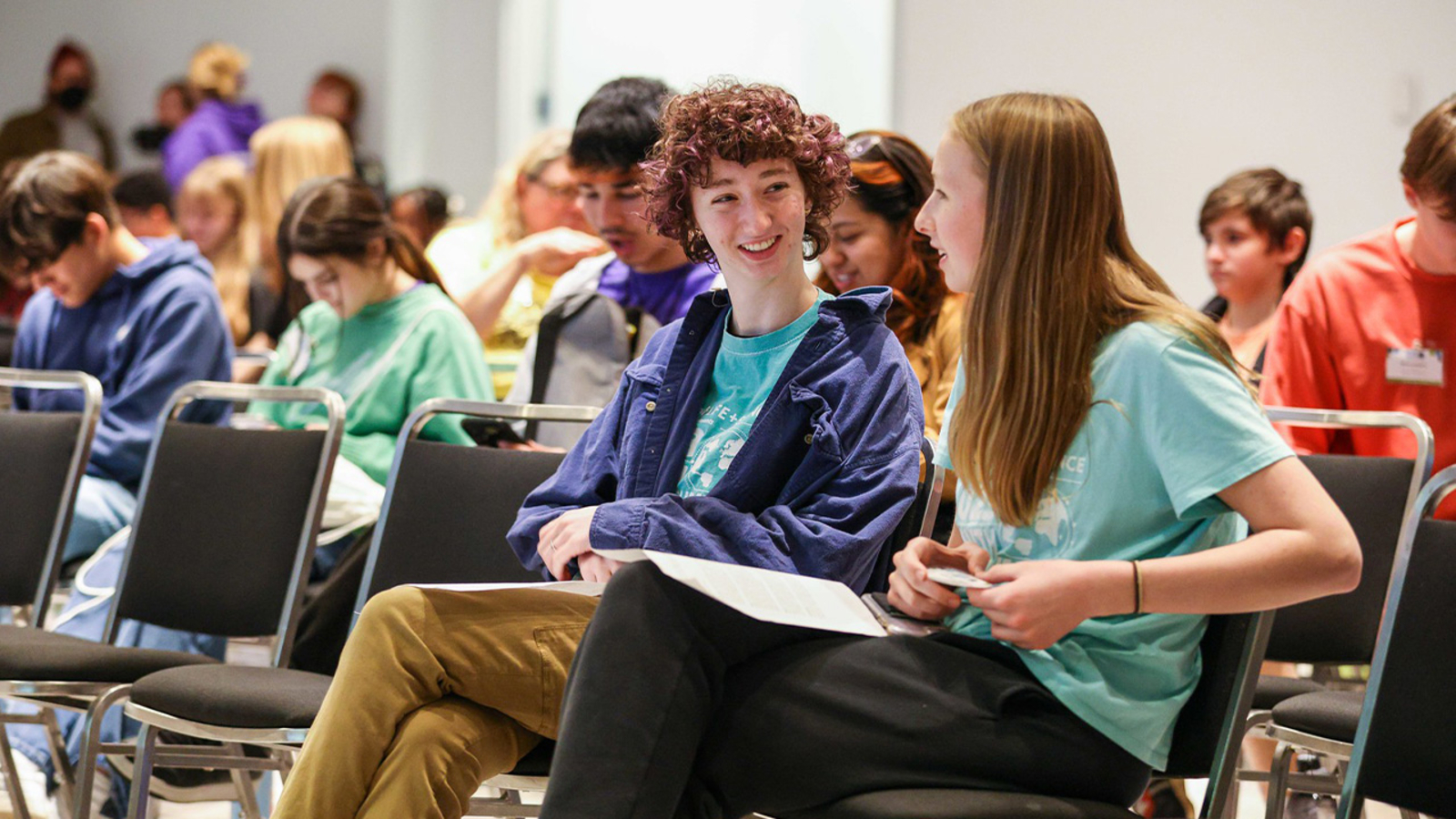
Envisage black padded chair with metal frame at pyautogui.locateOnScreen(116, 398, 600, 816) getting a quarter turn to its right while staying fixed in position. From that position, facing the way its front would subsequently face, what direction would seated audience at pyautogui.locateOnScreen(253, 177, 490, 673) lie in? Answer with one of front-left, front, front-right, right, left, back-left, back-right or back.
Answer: front-right

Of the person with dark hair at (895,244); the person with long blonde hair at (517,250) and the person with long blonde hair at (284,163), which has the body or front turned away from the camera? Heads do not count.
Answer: the person with long blonde hair at (284,163)

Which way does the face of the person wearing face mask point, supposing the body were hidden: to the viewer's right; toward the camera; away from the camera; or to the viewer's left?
toward the camera

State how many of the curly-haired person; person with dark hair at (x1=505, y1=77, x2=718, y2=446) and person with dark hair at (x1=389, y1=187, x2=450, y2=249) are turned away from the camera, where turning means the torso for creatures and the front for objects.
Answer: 0

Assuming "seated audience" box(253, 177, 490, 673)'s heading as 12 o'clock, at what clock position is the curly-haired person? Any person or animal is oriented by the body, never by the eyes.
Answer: The curly-haired person is roughly at 10 o'clock from the seated audience.

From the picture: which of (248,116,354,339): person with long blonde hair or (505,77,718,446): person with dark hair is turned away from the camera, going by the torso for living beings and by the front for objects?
the person with long blonde hair

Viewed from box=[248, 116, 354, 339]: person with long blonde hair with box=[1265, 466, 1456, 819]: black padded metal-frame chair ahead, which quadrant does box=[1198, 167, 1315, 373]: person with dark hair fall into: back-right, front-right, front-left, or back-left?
front-left

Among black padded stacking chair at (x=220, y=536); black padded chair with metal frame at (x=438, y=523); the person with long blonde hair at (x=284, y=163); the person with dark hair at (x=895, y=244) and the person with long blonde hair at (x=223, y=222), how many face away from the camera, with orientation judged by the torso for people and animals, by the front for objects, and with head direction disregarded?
1

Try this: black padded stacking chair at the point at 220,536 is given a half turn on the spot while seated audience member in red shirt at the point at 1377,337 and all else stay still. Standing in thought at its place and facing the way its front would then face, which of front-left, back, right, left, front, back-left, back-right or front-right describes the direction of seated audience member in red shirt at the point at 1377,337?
front-right

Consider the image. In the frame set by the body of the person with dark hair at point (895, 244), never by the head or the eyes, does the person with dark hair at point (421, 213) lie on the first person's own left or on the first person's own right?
on the first person's own right

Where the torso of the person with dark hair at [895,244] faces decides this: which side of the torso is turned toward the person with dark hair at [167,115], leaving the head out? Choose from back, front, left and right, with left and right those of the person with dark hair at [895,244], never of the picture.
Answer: right

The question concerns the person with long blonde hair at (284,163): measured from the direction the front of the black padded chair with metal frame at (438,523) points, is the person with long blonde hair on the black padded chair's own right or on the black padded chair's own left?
on the black padded chair's own right

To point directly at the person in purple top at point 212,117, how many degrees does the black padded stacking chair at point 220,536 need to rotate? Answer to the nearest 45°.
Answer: approximately 135° to its right

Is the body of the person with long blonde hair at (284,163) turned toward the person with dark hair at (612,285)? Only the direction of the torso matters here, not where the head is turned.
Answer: no

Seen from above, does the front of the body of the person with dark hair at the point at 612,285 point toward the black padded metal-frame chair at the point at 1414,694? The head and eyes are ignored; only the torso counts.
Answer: no

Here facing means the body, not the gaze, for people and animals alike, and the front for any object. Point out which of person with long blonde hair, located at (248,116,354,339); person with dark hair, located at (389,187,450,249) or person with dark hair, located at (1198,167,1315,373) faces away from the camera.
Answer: the person with long blonde hair

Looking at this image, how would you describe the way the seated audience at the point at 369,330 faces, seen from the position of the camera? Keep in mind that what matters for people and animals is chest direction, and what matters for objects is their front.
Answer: facing the viewer and to the left of the viewer
